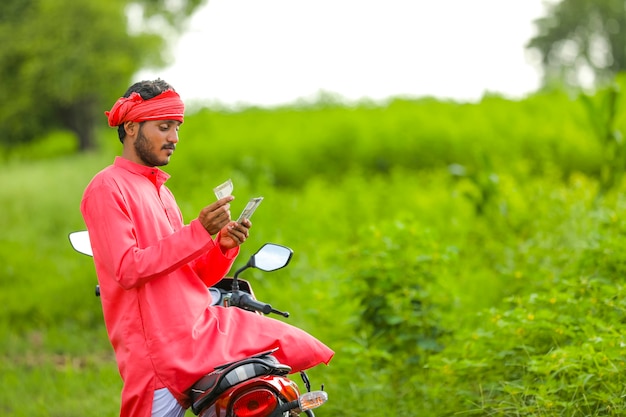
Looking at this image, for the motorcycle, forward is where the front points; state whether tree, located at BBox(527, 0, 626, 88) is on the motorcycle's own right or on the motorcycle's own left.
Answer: on the motorcycle's own right

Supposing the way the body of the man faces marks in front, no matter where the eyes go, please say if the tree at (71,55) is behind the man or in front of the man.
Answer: behind

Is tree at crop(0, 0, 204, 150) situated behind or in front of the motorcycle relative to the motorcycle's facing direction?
in front

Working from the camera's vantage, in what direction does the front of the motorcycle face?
facing away from the viewer and to the left of the viewer

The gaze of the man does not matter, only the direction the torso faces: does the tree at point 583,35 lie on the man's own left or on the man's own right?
on the man's own left

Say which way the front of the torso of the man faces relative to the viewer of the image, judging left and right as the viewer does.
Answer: facing the viewer and to the right of the viewer
